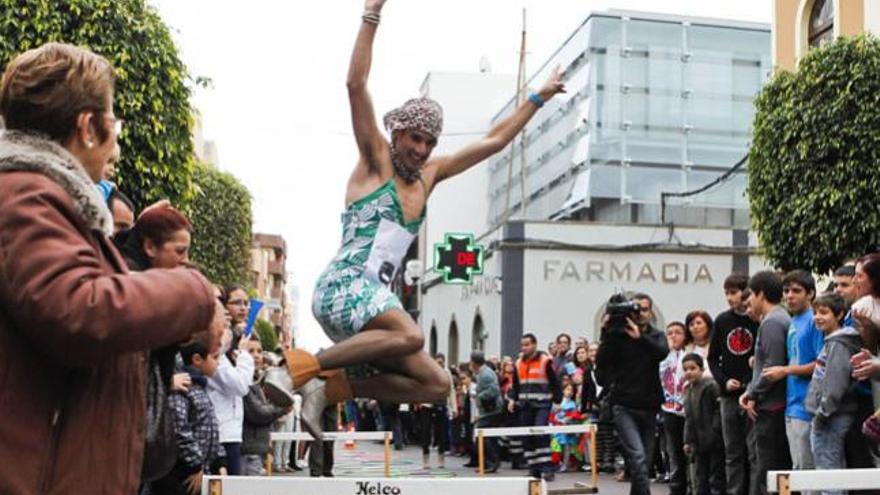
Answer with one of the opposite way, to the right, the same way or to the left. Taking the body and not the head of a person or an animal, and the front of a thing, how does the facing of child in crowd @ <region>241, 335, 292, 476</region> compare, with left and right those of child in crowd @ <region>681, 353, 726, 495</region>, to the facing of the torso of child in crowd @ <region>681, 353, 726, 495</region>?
to the left

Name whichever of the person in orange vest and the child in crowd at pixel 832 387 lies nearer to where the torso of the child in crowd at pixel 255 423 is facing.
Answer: the child in crowd

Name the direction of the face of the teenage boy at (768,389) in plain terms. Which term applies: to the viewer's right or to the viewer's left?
to the viewer's left

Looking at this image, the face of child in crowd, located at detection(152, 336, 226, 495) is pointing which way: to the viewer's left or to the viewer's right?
to the viewer's right

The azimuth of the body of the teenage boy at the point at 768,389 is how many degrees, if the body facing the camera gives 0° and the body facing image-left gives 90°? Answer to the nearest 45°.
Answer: approximately 90°

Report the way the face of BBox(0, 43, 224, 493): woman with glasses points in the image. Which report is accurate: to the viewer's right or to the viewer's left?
to the viewer's right
